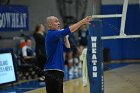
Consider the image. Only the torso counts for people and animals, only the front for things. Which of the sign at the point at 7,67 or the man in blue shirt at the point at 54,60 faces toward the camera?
the sign

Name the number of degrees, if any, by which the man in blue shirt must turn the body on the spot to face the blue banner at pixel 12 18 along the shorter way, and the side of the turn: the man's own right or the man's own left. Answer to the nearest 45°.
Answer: approximately 90° to the man's own left

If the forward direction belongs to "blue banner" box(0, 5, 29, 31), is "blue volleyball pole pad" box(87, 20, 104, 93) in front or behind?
in front

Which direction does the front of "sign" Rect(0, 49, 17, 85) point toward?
toward the camera

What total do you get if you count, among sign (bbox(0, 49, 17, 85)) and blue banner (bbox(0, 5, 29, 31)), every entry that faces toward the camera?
2

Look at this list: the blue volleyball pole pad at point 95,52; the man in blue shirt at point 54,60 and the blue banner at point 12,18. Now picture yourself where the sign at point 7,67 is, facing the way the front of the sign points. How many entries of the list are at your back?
1

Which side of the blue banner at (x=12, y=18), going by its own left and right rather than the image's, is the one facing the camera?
front

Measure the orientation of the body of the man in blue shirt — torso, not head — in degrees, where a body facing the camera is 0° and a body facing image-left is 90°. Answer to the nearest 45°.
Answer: approximately 270°

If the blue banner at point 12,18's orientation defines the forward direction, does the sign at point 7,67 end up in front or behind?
in front

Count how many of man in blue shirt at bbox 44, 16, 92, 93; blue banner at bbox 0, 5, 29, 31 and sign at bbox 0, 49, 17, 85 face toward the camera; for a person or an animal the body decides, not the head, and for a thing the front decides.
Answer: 2

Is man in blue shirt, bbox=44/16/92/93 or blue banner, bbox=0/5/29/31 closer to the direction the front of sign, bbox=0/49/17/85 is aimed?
the man in blue shirt

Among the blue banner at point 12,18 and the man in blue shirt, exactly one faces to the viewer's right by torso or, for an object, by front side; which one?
the man in blue shirt
